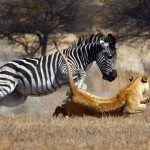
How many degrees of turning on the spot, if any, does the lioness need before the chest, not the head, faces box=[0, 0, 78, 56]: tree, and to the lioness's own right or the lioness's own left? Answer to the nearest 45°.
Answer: approximately 90° to the lioness's own left

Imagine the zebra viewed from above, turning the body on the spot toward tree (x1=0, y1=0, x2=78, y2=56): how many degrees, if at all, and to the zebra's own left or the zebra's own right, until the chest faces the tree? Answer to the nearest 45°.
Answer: approximately 90° to the zebra's own left

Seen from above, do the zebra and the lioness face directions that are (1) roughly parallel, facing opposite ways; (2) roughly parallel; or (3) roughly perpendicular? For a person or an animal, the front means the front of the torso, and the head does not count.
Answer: roughly parallel

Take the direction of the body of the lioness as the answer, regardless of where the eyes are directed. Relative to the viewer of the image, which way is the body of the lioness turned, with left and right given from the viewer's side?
facing to the right of the viewer

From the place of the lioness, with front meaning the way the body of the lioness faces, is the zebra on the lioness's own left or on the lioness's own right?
on the lioness's own left

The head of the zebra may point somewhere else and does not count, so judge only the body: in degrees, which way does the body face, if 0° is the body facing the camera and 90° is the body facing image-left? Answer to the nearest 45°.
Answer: approximately 270°
